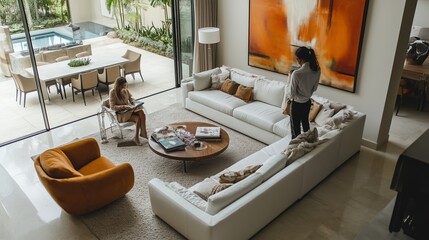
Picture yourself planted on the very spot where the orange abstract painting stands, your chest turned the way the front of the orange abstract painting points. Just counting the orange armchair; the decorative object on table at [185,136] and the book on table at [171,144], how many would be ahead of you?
3

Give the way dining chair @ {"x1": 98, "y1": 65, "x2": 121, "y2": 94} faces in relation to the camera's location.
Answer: facing away from the viewer and to the left of the viewer

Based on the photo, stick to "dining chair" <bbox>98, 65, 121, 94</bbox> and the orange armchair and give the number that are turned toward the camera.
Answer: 0

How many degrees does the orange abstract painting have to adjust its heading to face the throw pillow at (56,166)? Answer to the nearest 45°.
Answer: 0° — it already faces it

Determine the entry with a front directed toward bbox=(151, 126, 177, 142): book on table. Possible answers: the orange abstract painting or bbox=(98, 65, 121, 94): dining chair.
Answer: the orange abstract painting

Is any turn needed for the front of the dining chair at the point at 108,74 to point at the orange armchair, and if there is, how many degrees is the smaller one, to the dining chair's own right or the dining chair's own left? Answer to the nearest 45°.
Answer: approximately 135° to the dining chair's own left

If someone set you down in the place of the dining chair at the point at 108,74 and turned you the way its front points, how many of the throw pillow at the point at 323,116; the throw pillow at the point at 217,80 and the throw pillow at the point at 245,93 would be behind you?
3

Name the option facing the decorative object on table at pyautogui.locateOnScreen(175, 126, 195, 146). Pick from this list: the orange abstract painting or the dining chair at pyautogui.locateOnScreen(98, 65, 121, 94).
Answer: the orange abstract painting

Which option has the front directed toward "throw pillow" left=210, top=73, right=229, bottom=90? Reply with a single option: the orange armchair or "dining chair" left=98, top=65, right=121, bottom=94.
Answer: the orange armchair

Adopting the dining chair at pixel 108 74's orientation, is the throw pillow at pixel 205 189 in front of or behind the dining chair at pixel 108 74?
behind

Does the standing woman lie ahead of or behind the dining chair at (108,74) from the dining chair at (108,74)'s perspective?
behind

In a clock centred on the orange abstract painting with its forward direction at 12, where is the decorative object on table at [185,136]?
The decorative object on table is roughly at 12 o'clock from the orange abstract painting.

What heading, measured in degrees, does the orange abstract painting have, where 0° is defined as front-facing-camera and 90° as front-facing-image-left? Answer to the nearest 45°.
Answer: approximately 45°

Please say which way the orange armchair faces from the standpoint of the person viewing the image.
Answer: facing away from the viewer and to the right of the viewer
